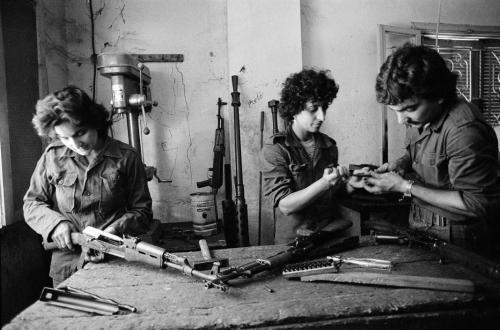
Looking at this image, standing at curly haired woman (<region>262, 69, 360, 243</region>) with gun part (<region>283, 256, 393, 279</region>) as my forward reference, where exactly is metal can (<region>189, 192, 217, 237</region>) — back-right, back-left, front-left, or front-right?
back-right

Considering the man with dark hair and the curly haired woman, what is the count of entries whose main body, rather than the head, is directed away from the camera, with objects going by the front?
0

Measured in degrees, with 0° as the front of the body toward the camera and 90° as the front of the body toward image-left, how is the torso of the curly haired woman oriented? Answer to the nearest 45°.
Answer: approximately 315°

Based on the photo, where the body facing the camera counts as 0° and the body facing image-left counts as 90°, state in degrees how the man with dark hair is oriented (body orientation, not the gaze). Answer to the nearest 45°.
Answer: approximately 45°

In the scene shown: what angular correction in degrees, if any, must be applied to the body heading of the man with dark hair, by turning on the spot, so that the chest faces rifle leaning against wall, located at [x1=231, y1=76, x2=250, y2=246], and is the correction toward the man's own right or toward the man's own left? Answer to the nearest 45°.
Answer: approximately 90° to the man's own right

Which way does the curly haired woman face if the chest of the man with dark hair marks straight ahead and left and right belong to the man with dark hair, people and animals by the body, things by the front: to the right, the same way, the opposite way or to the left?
to the left

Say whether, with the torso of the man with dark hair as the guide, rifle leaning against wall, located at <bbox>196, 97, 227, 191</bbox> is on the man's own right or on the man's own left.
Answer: on the man's own right

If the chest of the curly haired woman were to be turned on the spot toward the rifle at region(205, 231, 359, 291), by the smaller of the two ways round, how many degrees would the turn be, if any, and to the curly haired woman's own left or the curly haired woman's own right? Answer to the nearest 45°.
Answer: approximately 45° to the curly haired woman's own right

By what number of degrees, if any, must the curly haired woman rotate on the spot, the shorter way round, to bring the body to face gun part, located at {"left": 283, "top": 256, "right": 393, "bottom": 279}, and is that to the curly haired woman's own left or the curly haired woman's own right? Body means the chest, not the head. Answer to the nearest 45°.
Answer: approximately 45° to the curly haired woman's own right
